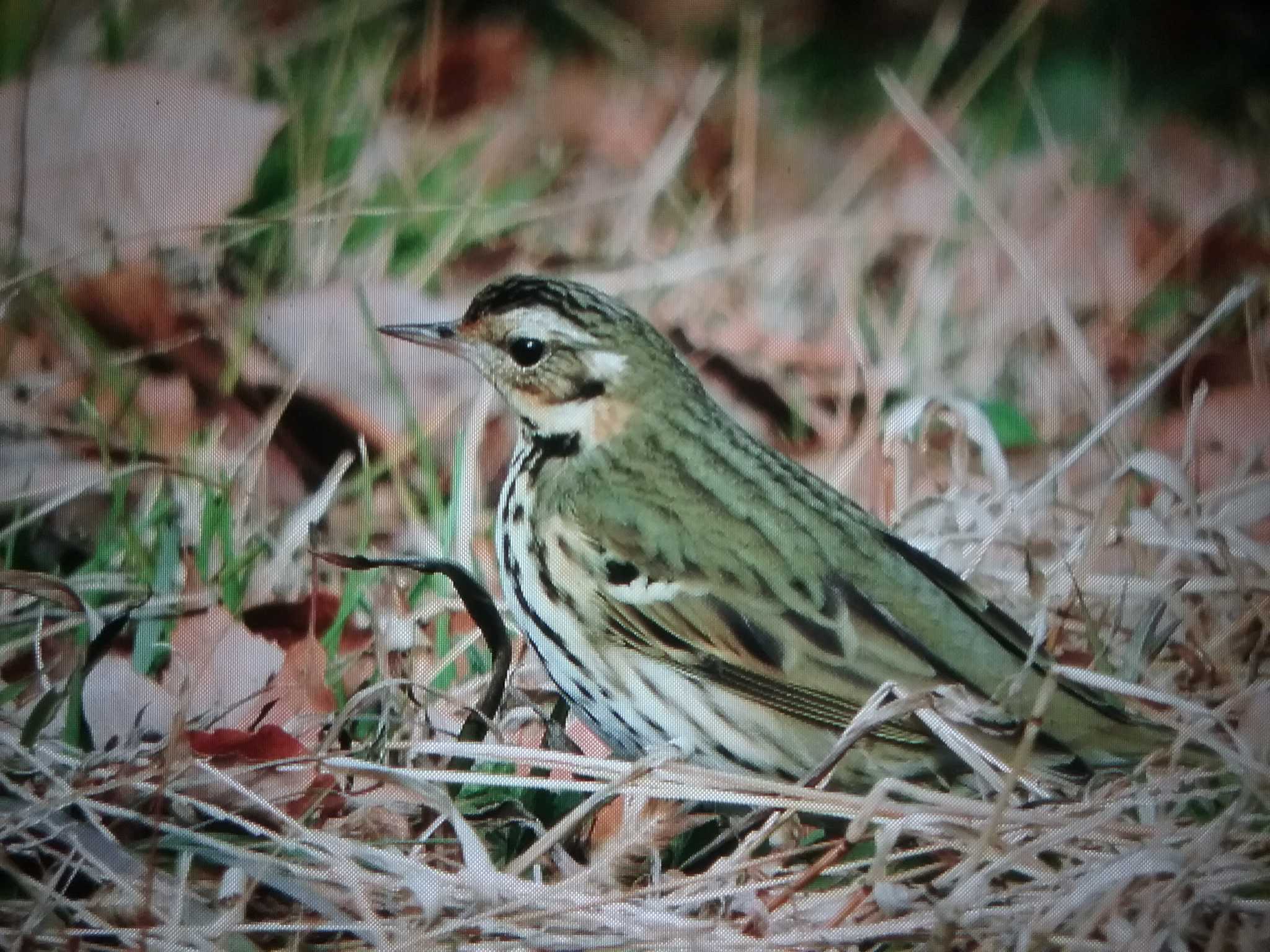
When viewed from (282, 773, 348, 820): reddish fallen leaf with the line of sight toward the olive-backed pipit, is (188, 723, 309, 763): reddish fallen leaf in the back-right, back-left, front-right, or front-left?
back-left

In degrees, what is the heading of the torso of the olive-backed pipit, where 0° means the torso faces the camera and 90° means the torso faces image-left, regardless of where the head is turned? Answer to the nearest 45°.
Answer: approximately 90°
